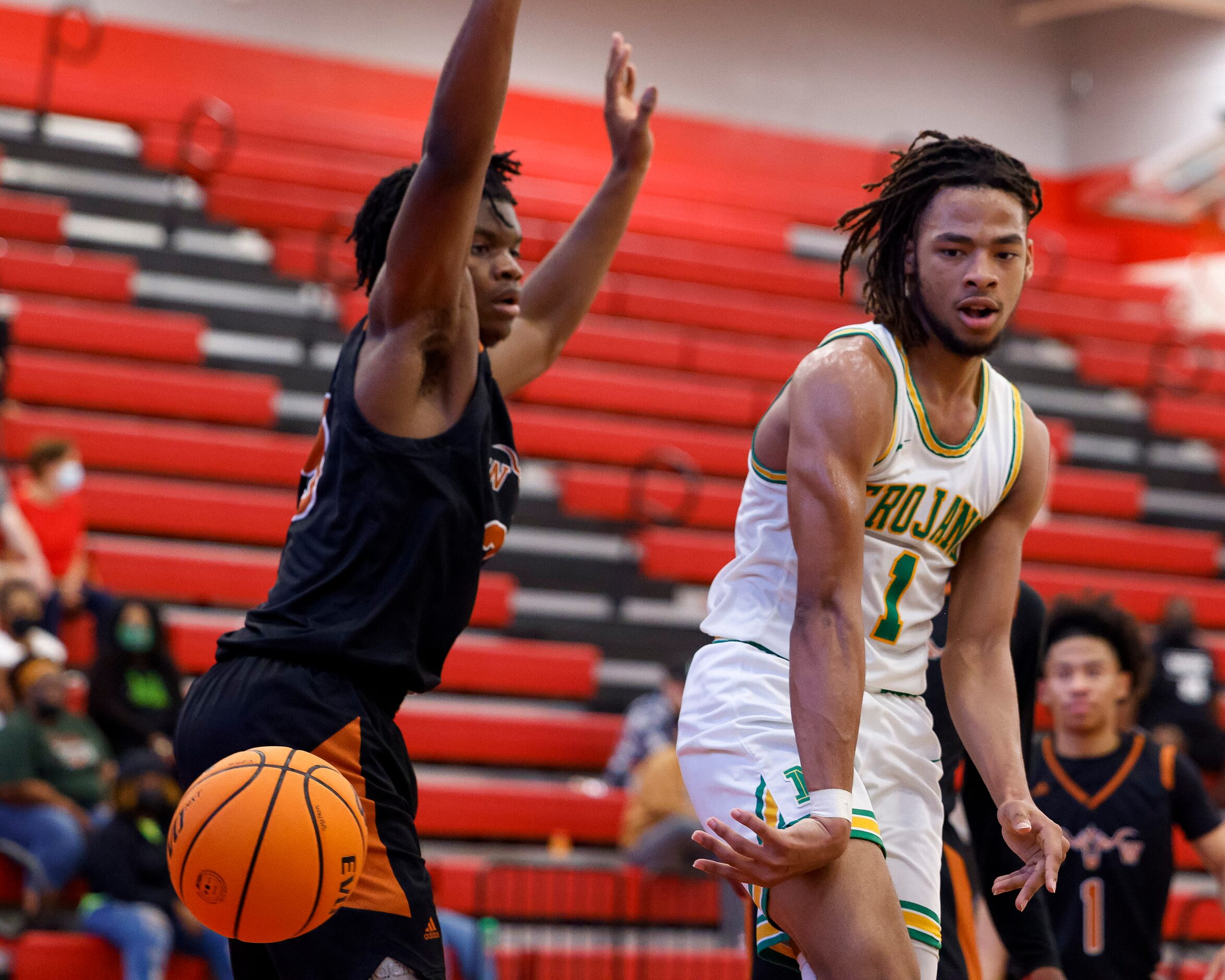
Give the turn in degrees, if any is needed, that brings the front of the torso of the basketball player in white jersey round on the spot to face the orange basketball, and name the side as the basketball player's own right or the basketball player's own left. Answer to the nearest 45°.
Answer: approximately 90° to the basketball player's own right

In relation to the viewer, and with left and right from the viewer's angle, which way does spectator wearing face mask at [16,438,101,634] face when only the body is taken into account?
facing the viewer and to the right of the viewer

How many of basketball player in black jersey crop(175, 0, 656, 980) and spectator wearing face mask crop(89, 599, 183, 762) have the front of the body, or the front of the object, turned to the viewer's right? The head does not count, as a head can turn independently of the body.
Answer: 1

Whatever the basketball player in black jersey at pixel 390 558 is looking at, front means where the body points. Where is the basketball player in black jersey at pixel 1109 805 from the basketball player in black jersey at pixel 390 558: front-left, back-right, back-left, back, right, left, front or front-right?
front-left

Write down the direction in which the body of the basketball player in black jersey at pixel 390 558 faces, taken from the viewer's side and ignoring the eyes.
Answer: to the viewer's right

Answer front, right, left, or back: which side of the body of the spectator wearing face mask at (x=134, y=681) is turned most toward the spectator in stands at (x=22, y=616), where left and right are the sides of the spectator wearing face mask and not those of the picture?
right

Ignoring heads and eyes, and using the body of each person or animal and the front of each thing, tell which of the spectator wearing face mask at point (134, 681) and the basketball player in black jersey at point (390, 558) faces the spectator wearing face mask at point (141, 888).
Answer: the spectator wearing face mask at point (134, 681)

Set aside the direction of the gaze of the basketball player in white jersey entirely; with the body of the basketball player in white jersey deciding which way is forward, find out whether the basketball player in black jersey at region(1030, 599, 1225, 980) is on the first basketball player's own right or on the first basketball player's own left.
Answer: on the first basketball player's own left

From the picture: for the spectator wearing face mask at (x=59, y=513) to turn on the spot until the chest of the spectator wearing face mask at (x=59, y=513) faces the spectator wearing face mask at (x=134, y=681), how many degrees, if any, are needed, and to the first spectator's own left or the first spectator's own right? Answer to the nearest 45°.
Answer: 0° — they already face them

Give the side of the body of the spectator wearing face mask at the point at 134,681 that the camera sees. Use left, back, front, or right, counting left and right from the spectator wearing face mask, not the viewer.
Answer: front
